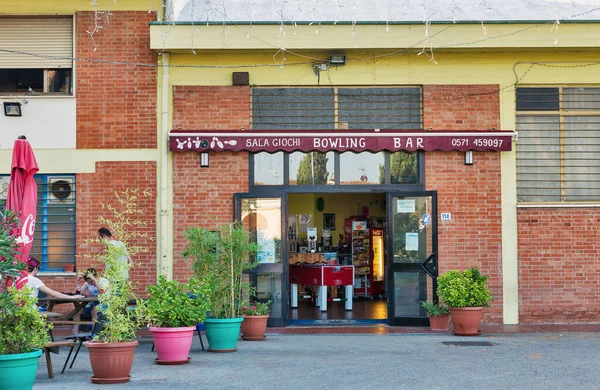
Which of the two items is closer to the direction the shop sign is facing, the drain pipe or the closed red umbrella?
the closed red umbrella

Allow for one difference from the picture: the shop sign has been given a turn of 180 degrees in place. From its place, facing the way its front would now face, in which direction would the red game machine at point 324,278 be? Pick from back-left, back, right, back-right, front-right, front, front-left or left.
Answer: front

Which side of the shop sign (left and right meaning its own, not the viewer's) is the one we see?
front

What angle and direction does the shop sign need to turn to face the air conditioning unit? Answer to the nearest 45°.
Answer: approximately 90° to its right

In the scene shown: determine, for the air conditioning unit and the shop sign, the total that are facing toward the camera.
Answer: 2

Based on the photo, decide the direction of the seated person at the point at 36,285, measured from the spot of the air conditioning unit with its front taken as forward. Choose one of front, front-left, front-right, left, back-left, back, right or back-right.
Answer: front

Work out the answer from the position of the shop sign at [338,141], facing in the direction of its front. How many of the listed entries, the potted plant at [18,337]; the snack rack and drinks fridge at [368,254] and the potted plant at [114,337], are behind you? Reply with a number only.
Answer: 1

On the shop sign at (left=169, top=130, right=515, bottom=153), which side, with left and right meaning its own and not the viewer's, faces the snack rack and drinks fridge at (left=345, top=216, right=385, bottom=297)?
back

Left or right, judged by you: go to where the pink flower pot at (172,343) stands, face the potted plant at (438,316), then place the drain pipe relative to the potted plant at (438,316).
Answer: left

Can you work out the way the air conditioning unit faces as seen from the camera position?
facing the viewer

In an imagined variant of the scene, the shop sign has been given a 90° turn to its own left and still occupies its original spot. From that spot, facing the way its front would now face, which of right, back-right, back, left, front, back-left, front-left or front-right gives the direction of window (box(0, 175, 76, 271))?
back
